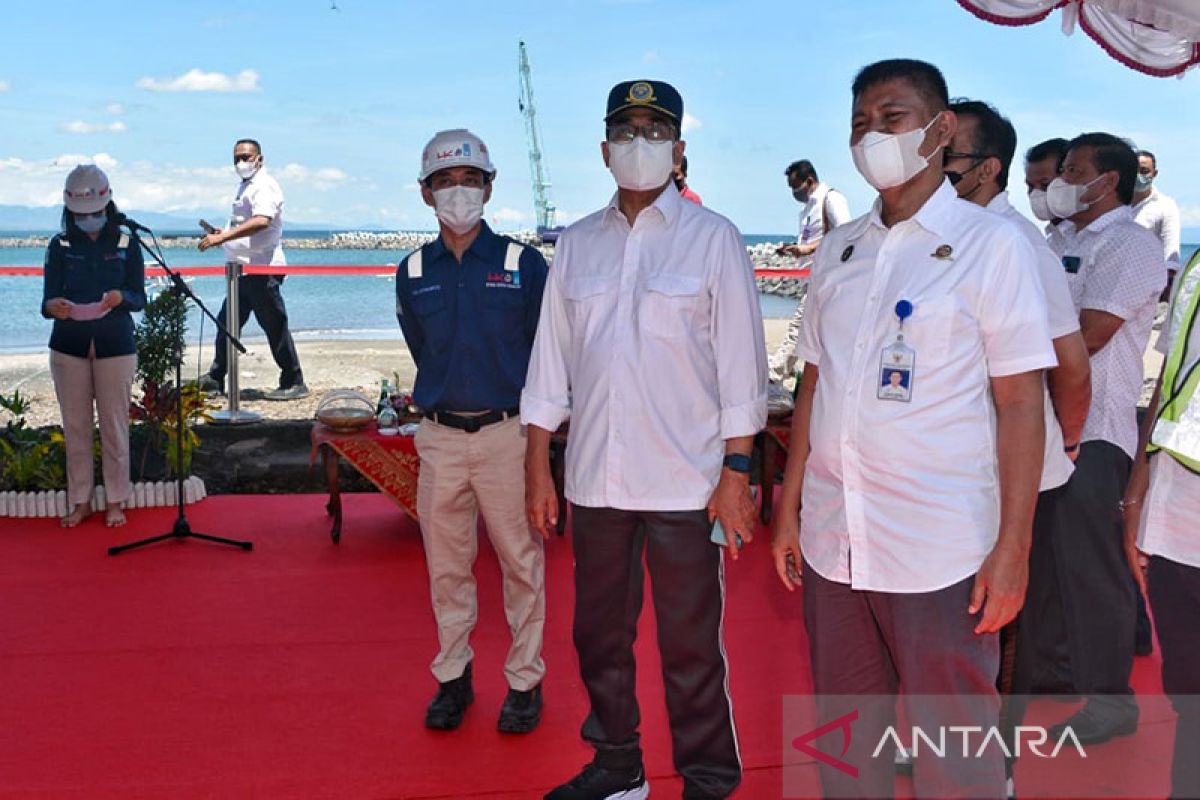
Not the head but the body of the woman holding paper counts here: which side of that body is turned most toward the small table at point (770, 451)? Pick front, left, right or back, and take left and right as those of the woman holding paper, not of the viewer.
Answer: left

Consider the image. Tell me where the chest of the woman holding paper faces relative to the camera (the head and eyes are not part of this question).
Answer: toward the camera

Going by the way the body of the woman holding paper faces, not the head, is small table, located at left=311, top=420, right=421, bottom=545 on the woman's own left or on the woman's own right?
on the woman's own left

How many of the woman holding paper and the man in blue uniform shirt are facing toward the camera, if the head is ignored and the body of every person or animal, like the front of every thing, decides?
2

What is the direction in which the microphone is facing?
to the viewer's left

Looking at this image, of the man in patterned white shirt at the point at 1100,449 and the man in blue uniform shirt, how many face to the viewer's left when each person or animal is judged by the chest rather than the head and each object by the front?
1

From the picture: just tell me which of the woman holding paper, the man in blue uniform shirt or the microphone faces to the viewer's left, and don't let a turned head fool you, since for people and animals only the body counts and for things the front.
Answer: the microphone

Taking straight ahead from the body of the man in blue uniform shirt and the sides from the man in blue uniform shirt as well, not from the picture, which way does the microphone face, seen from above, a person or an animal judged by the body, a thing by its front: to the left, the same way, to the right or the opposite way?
to the right

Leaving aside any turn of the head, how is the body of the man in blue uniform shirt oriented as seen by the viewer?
toward the camera

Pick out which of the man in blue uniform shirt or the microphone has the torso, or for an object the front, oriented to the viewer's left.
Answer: the microphone

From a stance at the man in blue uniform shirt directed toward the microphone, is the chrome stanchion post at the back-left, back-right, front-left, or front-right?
front-right

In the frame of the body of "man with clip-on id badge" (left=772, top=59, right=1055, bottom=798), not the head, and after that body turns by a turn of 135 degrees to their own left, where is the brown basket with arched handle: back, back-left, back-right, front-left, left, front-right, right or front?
back-left

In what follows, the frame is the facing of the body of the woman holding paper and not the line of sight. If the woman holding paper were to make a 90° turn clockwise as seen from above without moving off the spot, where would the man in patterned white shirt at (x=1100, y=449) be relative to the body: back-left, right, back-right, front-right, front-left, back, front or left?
back-left
